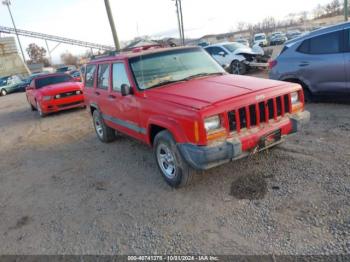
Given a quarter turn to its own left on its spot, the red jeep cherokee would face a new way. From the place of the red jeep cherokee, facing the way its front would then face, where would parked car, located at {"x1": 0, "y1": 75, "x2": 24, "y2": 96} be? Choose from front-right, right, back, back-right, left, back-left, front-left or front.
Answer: left

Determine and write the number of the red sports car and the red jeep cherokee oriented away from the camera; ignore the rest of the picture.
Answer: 0

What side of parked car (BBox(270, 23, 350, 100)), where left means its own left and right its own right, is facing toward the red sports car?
back

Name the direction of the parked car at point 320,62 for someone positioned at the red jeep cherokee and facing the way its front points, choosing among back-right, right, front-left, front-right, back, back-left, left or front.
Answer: left

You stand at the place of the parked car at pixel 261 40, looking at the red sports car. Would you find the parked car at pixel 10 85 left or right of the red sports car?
right

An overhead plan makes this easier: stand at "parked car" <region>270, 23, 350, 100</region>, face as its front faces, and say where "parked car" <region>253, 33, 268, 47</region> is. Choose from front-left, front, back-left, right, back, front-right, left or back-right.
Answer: left

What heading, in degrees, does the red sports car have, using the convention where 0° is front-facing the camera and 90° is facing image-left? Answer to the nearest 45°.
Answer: approximately 315°

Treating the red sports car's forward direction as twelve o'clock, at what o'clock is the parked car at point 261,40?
The parked car is roughly at 9 o'clock from the red sports car.

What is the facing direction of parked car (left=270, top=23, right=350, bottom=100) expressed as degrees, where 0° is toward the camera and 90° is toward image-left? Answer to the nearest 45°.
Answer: approximately 270°
